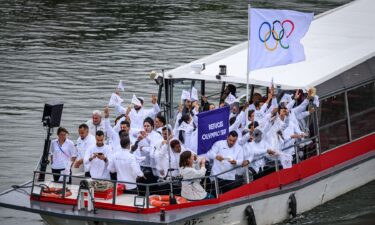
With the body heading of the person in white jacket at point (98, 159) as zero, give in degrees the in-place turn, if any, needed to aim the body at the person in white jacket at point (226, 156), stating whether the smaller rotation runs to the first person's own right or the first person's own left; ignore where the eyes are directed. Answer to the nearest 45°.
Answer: approximately 90° to the first person's own left

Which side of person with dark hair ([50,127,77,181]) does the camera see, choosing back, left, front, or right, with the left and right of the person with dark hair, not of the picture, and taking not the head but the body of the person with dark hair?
front

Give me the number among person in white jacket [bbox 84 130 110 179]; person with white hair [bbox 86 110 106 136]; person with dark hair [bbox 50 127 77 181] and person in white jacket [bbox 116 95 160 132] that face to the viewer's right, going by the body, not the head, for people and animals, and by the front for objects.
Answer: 0

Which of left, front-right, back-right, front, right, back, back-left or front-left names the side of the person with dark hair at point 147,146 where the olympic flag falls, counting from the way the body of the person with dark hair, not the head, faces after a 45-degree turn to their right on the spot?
back

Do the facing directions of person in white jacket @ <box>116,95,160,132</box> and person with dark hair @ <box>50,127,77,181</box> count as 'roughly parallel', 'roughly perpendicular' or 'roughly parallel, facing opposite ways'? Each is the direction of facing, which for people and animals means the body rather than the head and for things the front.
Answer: roughly parallel

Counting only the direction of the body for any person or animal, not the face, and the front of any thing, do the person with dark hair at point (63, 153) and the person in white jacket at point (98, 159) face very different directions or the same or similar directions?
same or similar directions

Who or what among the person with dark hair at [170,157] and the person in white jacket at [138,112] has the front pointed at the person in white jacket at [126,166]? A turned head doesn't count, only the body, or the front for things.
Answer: the person in white jacket at [138,112]

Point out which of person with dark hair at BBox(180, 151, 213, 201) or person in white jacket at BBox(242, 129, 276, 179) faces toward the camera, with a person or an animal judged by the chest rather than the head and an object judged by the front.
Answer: the person in white jacket

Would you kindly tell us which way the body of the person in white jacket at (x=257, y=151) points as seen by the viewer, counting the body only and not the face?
toward the camera

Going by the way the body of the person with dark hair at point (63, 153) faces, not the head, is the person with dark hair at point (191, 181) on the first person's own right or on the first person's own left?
on the first person's own left

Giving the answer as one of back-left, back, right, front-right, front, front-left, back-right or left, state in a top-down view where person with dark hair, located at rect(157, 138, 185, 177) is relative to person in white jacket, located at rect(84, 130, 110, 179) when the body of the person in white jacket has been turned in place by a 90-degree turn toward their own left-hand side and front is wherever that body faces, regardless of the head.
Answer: front
